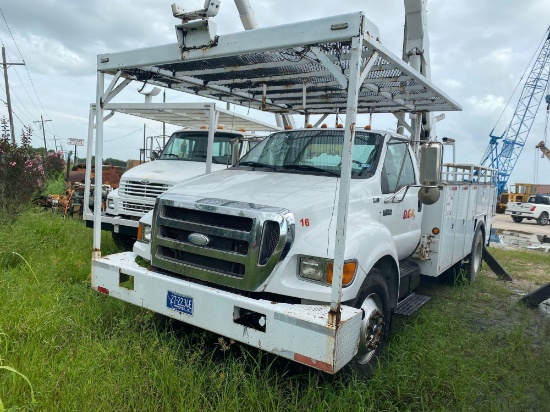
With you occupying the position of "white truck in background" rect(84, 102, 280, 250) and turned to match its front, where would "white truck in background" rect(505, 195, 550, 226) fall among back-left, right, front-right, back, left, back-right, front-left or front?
back

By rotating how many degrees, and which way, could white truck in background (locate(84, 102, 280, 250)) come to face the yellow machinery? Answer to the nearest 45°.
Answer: approximately 180°

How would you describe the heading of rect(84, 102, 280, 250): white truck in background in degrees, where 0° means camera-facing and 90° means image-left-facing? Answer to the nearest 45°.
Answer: approximately 45°

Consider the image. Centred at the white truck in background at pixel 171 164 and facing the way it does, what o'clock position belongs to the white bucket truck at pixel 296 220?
The white bucket truck is roughly at 10 o'clock from the white truck in background.

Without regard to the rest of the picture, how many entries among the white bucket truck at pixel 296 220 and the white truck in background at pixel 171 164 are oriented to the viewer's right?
0

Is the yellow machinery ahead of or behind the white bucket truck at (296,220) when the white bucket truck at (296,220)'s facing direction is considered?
behind

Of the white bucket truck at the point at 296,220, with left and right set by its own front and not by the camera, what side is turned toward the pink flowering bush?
right

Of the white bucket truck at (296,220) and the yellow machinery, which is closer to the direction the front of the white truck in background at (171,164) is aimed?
the white bucket truck

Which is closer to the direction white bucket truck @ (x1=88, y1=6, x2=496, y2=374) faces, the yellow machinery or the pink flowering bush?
the pink flowering bush

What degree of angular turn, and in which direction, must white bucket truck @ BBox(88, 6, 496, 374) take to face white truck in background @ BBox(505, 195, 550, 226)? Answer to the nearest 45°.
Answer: approximately 180°

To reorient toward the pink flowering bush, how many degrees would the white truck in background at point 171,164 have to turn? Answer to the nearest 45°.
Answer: approximately 90° to its right

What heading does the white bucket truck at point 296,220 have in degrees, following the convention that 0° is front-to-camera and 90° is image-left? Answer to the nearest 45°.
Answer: approximately 45°

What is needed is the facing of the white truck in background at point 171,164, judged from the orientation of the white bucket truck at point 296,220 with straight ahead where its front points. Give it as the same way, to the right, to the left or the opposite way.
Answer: the same way
